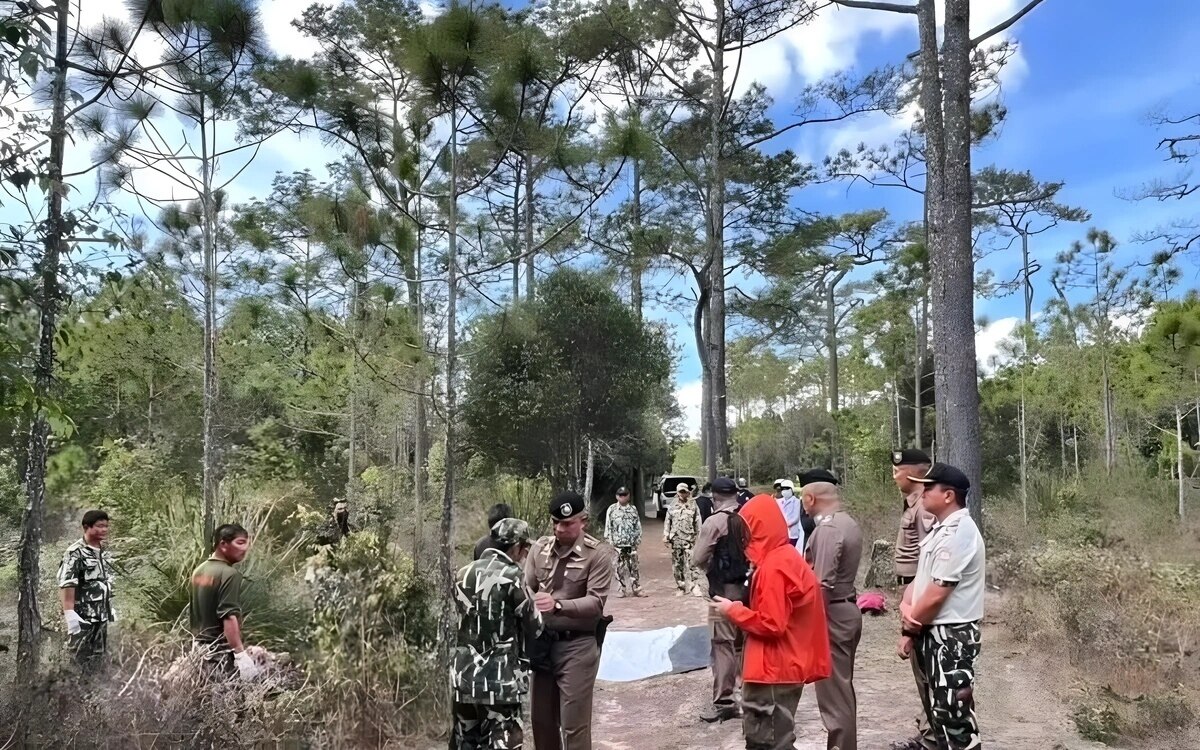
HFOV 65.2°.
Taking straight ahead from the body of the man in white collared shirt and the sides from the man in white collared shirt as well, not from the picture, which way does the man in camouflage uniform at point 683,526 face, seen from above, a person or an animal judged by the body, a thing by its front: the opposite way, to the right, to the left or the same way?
to the left

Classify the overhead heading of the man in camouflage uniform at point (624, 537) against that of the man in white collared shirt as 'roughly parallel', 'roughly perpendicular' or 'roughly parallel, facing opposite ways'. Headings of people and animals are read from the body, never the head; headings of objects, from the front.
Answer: roughly perpendicular

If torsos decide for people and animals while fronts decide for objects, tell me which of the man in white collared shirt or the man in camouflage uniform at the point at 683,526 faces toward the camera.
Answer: the man in camouflage uniform

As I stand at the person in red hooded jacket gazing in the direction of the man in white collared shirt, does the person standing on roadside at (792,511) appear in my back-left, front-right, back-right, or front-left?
front-left

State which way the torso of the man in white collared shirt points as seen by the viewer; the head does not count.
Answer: to the viewer's left

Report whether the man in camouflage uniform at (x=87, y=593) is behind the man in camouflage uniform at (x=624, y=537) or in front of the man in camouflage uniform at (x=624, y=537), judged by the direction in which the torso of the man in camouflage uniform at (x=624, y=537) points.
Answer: in front

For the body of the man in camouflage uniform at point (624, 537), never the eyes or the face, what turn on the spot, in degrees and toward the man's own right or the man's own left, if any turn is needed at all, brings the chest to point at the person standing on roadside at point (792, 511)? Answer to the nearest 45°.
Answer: approximately 45° to the man's own left

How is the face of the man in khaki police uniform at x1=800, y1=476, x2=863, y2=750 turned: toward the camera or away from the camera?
away from the camera

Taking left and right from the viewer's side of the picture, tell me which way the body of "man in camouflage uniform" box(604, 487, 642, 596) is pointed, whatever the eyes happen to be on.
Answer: facing the viewer

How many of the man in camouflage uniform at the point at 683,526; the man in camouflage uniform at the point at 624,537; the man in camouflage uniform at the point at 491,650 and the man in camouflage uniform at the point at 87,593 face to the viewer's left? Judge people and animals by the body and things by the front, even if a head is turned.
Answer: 0

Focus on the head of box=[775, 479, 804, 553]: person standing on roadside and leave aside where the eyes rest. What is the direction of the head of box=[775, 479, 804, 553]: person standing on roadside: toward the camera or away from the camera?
toward the camera

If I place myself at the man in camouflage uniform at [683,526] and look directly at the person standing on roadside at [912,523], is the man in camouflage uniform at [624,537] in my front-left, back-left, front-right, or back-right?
back-right

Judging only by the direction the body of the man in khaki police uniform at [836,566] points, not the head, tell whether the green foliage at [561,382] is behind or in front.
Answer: in front
